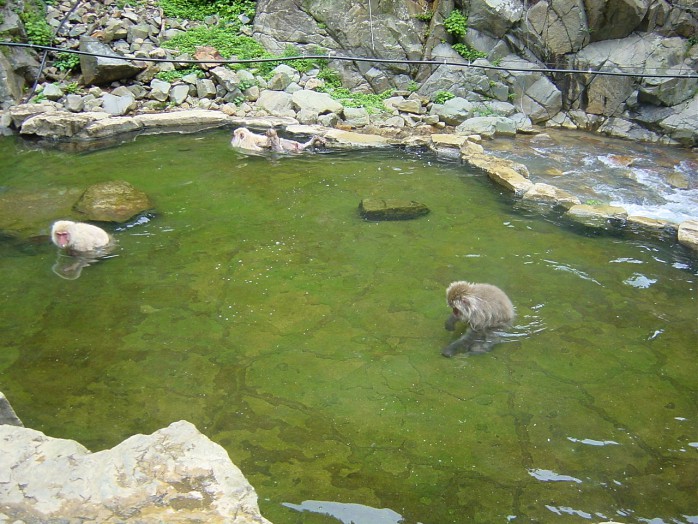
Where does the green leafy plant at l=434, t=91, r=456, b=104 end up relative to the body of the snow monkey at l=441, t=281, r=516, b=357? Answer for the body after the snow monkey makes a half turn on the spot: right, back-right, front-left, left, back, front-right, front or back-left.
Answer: left

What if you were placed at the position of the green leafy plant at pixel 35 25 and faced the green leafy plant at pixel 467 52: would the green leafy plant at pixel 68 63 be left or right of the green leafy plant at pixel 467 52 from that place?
right

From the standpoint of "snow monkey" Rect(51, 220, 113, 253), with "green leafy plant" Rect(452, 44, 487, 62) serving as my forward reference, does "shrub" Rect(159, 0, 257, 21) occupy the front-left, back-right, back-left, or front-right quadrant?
front-left

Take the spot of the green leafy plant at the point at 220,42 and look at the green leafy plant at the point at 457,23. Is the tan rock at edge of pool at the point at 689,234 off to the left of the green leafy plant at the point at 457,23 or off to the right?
right

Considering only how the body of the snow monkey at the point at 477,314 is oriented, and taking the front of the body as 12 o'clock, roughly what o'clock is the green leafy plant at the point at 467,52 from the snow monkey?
The green leafy plant is roughly at 3 o'clock from the snow monkey.

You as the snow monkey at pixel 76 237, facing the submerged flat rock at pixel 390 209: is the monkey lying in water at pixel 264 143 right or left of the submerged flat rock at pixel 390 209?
left

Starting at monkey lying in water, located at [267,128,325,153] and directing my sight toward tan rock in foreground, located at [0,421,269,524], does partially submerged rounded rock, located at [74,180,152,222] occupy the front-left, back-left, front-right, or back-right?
front-right

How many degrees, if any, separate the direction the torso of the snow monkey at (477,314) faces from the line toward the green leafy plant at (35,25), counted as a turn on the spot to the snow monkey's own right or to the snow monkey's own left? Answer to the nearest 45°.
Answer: approximately 45° to the snow monkey's own right

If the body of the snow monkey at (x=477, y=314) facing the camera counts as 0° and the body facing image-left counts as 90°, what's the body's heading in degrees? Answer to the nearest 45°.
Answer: approximately 90°
